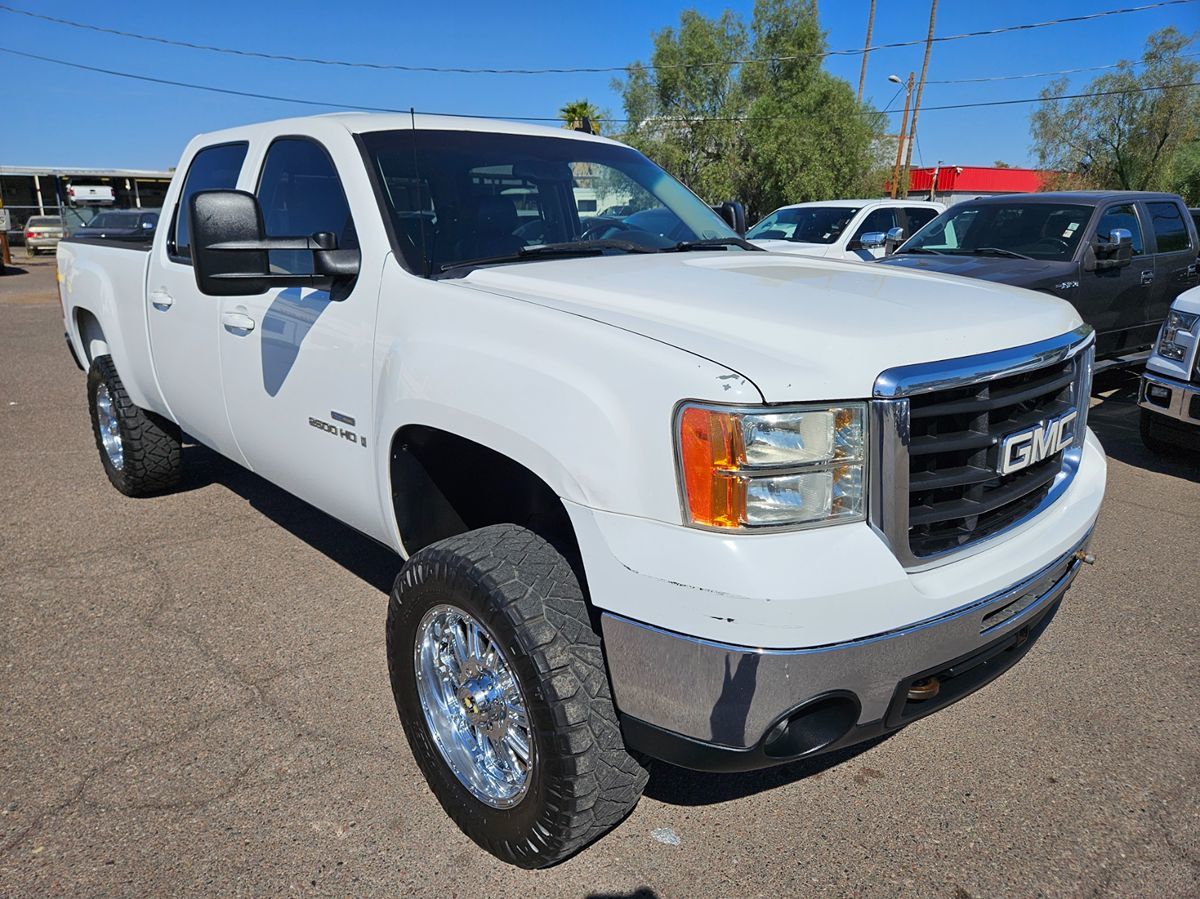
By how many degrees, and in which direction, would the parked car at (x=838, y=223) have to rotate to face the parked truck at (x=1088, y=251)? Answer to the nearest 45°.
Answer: approximately 90° to its left

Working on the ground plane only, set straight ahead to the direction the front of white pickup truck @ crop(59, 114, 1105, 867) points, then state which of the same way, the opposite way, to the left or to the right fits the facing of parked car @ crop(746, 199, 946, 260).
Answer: to the right

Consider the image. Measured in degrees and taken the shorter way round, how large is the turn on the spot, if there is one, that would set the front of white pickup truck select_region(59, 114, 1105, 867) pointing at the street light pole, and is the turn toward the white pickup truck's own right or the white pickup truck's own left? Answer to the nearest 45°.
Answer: approximately 135° to the white pickup truck's own left

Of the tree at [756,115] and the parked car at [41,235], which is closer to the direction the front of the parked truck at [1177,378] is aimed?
the parked car

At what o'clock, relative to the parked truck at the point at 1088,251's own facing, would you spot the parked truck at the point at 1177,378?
the parked truck at the point at 1177,378 is roughly at 10 o'clock from the parked truck at the point at 1088,251.

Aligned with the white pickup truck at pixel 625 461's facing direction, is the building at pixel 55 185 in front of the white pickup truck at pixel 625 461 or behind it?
behind

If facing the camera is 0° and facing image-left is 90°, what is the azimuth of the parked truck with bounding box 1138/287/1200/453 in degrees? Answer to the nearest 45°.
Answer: approximately 45°

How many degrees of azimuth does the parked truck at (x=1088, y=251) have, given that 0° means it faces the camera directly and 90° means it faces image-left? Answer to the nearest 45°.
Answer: approximately 45°

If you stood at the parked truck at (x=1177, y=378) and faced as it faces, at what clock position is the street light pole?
The street light pole is roughly at 4 o'clock from the parked truck.
